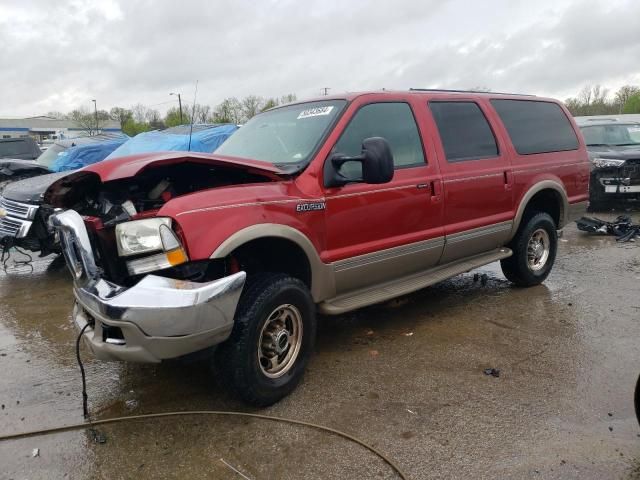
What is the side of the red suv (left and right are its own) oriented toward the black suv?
back

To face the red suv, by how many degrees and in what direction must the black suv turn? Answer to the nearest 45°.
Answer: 0° — it already faces it

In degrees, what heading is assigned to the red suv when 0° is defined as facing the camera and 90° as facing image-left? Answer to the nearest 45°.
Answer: approximately 45°

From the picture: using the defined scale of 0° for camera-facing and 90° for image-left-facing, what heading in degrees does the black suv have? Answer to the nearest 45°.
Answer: approximately 0°

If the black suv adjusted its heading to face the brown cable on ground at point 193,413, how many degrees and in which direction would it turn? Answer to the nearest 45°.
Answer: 0° — it already faces it

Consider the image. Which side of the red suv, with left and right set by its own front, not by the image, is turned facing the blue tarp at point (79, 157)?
right
